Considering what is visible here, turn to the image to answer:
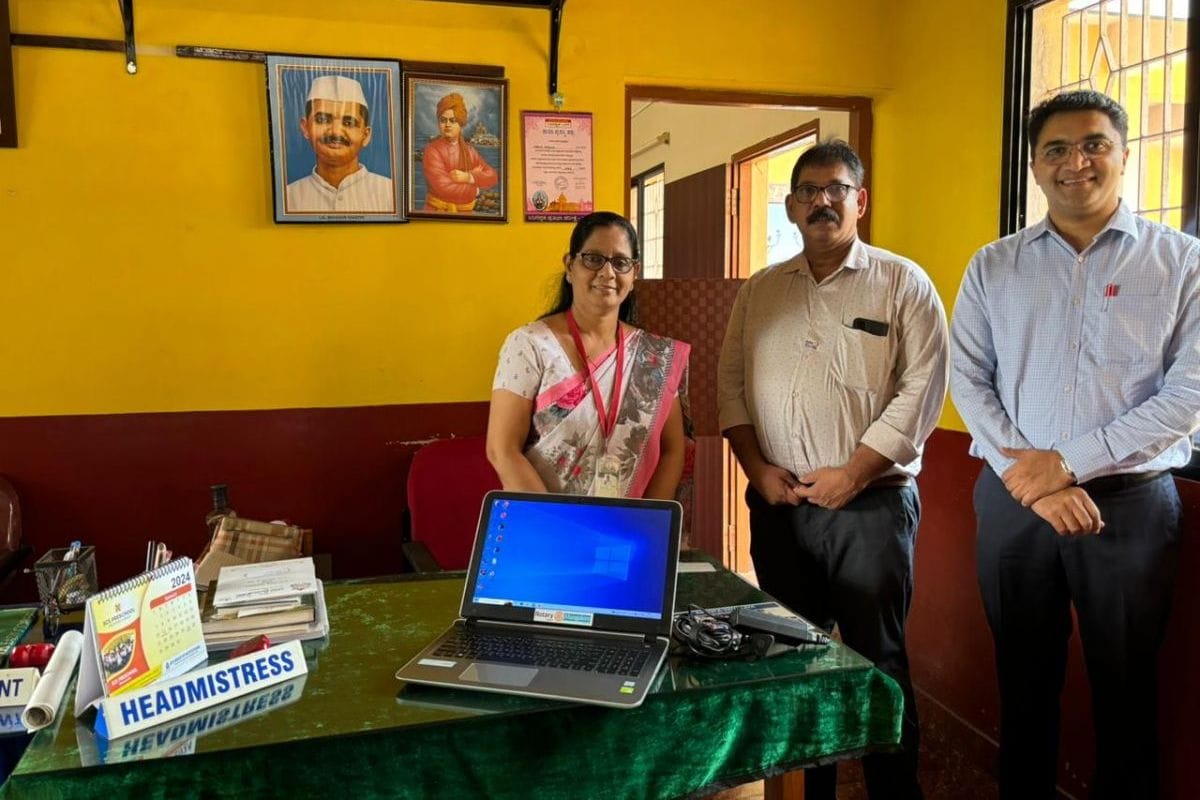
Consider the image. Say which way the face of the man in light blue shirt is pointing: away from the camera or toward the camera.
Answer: toward the camera

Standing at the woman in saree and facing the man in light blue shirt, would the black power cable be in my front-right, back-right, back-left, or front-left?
front-right

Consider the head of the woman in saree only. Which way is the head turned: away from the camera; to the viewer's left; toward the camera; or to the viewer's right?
toward the camera

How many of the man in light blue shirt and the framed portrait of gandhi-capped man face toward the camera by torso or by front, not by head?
2

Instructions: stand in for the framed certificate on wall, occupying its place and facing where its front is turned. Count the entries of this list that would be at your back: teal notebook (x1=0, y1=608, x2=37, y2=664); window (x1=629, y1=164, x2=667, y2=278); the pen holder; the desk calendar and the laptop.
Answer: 1

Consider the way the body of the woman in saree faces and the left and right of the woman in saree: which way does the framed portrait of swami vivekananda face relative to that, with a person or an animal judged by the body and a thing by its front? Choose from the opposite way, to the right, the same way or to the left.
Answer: the same way

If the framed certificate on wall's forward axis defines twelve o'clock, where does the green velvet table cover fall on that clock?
The green velvet table cover is roughly at 12 o'clock from the framed certificate on wall.

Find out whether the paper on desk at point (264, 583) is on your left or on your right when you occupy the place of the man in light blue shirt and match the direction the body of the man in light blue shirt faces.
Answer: on your right

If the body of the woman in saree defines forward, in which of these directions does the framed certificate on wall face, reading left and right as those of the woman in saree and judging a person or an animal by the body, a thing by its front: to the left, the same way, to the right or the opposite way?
the same way

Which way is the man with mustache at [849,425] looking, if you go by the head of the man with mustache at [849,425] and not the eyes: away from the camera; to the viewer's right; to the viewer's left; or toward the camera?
toward the camera

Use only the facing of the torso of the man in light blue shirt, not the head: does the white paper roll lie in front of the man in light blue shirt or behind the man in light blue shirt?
in front

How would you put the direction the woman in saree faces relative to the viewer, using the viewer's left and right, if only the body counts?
facing the viewer

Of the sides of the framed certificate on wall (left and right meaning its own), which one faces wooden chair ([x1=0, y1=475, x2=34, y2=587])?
right

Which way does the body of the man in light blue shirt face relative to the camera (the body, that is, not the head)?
toward the camera
